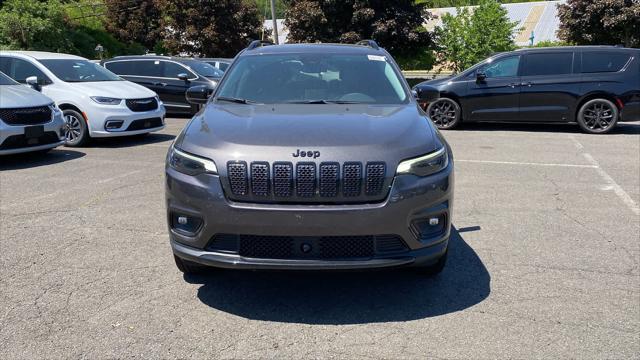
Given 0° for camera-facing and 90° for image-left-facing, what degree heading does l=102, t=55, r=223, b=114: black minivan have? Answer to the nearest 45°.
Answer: approximately 315°

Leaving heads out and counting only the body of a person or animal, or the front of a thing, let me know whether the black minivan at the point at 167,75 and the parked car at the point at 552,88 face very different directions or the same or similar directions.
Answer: very different directions

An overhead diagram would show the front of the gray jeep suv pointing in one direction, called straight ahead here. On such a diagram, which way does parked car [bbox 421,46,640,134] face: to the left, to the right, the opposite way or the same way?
to the right

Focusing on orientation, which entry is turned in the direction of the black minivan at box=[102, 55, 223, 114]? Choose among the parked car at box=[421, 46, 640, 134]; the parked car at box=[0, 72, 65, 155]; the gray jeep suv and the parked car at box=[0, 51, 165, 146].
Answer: the parked car at box=[421, 46, 640, 134]

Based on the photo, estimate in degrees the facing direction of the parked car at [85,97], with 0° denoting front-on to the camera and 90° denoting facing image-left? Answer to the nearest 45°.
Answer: approximately 315°

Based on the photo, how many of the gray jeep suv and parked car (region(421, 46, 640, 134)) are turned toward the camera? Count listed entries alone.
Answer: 1

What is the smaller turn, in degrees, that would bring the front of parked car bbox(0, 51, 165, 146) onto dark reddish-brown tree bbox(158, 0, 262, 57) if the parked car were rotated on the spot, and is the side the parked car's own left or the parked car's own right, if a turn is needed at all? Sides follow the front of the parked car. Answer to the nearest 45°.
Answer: approximately 135° to the parked car's own left

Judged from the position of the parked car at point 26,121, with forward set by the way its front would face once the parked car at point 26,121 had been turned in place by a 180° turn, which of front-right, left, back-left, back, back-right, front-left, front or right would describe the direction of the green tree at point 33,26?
front-right

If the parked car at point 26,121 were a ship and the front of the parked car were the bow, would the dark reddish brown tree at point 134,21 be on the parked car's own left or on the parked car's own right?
on the parked car's own left

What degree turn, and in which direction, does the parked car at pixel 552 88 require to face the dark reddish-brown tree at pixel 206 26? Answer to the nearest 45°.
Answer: approximately 45° to its right

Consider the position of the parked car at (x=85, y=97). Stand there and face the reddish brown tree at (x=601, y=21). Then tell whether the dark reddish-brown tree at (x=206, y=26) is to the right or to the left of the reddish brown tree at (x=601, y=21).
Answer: left

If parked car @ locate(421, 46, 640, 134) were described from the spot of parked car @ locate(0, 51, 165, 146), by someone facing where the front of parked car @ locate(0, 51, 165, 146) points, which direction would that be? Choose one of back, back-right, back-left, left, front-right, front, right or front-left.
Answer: front-left

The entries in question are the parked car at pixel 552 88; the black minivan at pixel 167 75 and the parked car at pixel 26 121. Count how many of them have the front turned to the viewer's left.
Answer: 1

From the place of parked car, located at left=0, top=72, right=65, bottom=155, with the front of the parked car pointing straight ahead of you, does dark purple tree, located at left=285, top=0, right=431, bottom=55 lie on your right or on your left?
on your left

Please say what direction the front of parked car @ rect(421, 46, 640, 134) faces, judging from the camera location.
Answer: facing to the left of the viewer

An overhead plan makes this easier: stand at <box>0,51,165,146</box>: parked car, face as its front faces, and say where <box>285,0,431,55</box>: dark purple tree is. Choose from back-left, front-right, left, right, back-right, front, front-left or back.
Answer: left
